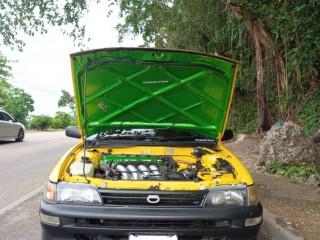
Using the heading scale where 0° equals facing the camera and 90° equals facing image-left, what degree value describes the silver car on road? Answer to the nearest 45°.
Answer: approximately 225°

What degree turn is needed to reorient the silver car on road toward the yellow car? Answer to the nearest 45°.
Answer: approximately 135° to its right

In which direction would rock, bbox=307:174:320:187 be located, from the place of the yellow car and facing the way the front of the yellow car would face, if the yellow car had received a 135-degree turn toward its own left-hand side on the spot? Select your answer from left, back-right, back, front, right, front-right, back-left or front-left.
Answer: front

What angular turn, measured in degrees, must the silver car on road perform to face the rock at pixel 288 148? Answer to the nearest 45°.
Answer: approximately 90° to its right

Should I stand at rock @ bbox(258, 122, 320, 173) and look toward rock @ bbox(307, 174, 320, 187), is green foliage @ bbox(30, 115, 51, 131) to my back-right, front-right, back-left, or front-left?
back-right

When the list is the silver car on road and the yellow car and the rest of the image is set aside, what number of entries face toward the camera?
1

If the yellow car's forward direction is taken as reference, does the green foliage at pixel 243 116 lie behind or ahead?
behind

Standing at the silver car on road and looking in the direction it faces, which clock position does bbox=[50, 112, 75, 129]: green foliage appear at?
The green foliage is roughly at 11 o'clock from the silver car on road.

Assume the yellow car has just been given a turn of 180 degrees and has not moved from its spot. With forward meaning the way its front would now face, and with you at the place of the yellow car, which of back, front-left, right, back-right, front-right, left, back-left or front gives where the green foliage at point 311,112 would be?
front-right

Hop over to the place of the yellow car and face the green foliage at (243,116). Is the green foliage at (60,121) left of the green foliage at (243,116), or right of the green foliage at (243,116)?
left

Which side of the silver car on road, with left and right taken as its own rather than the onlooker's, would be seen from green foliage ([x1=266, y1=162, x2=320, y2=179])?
right

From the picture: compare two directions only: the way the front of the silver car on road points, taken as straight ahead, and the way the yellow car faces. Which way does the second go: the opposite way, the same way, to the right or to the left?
the opposite way

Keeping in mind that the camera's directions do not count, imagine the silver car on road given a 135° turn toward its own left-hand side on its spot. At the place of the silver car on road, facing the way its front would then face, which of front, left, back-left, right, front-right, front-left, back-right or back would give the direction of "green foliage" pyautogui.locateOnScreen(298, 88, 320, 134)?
back-left

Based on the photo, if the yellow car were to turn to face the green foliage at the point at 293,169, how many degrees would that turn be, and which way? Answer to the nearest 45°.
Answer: approximately 135° to its left
